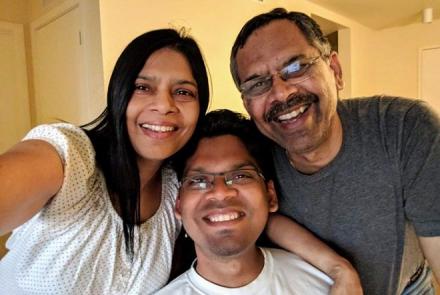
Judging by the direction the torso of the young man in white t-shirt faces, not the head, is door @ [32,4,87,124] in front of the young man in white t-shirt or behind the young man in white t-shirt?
behind

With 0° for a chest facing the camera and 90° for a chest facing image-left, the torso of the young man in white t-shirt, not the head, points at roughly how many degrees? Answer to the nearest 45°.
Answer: approximately 0°

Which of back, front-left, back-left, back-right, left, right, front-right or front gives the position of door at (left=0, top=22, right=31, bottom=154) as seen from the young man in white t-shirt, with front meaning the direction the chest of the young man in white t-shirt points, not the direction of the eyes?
back-right
